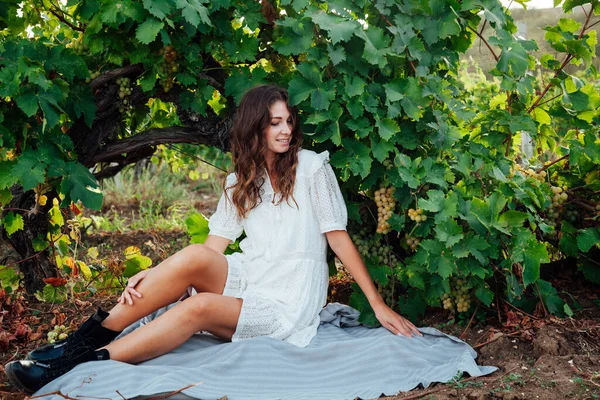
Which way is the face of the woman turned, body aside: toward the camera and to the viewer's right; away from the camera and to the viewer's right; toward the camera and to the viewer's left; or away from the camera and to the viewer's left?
toward the camera and to the viewer's right

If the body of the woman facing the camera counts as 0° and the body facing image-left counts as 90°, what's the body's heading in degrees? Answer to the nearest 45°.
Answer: approximately 45°

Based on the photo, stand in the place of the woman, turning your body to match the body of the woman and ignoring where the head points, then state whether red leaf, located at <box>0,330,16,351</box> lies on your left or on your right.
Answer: on your right

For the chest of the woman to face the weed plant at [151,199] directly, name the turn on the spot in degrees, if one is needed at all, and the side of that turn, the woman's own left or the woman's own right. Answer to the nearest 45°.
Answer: approximately 135° to the woman's own right

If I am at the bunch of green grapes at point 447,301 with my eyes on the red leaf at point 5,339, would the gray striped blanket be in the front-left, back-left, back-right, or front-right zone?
front-left

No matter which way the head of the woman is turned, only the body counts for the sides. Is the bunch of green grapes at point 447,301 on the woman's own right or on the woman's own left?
on the woman's own left

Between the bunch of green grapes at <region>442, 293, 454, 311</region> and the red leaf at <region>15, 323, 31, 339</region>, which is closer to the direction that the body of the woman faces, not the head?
the red leaf

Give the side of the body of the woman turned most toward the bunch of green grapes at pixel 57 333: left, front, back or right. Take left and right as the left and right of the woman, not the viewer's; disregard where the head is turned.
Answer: right
